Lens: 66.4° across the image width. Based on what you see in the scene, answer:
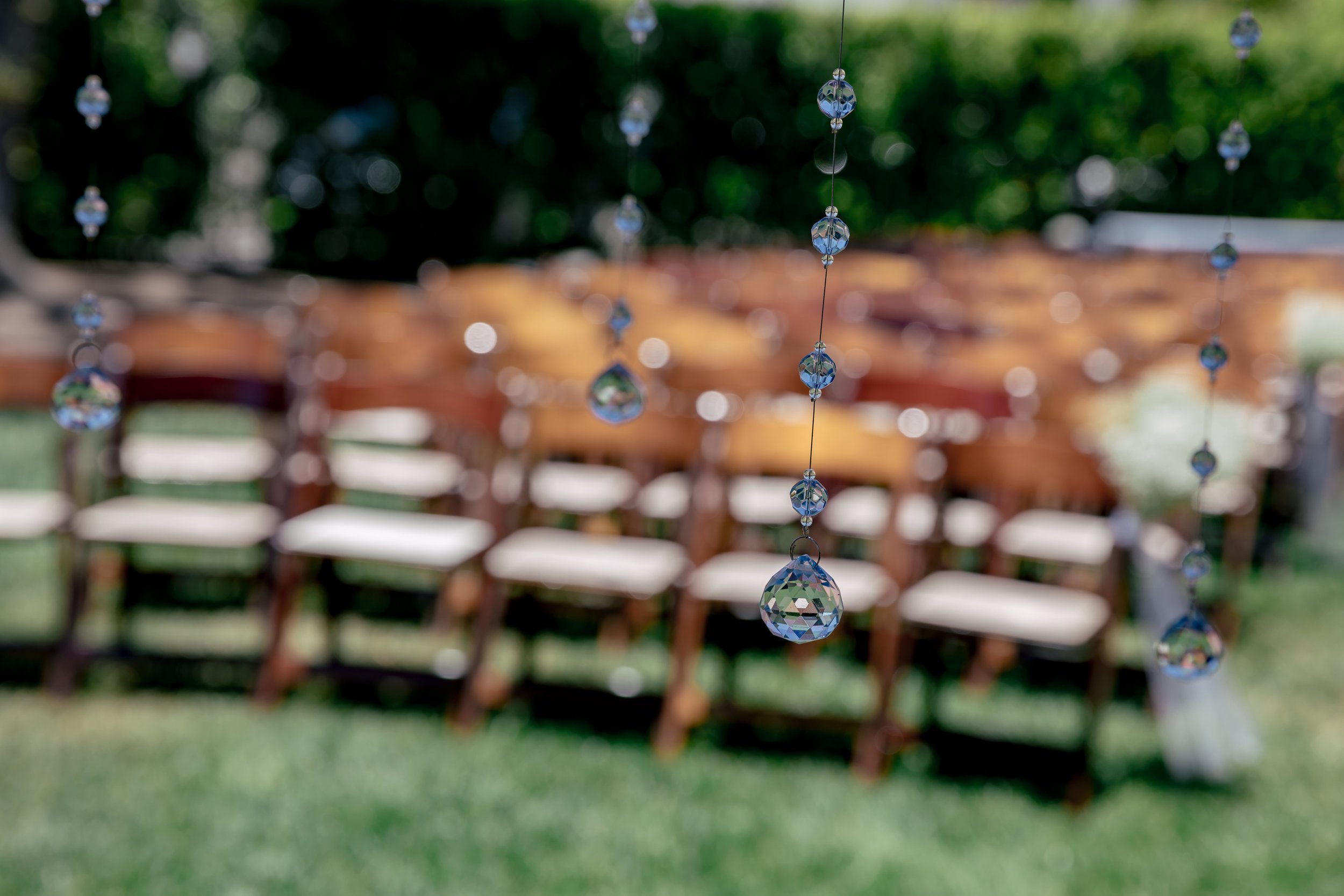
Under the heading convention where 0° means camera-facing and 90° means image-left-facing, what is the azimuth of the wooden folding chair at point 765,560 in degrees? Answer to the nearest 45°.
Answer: approximately 0°

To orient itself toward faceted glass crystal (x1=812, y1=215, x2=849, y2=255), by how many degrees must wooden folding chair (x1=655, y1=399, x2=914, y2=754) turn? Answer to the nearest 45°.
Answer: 0° — it already faces it

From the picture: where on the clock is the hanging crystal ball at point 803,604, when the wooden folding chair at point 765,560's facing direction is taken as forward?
The hanging crystal ball is roughly at 12 o'clock from the wooden folding chair.

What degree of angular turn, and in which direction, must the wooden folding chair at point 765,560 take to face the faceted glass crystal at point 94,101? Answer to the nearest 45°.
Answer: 0° — it already faces it

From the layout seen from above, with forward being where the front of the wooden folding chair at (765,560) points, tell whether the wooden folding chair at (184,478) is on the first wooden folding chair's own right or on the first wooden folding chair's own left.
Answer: on the first wooden folding chair's own right

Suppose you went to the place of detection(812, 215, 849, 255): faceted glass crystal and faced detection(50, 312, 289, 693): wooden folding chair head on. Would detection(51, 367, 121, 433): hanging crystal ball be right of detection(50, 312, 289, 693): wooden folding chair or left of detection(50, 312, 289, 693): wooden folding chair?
left

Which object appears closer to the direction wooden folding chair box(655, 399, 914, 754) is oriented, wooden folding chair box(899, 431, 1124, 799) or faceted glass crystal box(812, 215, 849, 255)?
the faceted glass crystal

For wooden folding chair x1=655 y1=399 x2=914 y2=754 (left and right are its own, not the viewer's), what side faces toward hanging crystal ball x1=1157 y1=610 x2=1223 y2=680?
front

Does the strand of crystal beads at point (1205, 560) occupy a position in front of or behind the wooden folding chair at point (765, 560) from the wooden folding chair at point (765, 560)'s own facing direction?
in front

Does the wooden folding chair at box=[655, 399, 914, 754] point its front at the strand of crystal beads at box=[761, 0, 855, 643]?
yes

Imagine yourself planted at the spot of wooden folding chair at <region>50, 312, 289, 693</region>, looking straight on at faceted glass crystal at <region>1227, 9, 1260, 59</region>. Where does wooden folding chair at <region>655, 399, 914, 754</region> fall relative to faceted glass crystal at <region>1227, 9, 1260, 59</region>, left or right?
left

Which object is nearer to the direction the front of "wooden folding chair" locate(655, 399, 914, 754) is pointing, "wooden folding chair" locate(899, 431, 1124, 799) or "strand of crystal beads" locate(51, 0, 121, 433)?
the strand of crystal beads

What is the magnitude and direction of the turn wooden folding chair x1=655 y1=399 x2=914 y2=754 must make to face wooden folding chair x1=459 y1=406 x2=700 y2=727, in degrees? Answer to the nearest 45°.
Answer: approximately 90° to its right

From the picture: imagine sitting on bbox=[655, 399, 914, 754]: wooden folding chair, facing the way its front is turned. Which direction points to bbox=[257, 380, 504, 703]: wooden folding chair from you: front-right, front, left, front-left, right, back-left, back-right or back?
right

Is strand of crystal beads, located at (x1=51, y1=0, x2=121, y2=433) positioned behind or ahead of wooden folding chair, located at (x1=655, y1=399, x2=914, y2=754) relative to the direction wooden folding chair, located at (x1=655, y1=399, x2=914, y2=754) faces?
ahead
